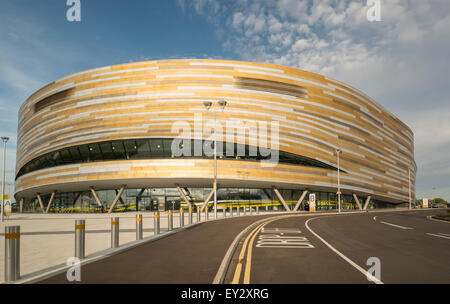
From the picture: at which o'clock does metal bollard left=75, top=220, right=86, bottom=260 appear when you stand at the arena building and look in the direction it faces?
The metal bollard is roughly at 12 o'clock from the arena building.

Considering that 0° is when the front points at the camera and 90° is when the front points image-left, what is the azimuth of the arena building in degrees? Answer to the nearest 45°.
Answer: approximately 0°

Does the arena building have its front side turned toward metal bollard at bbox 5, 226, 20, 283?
yes
